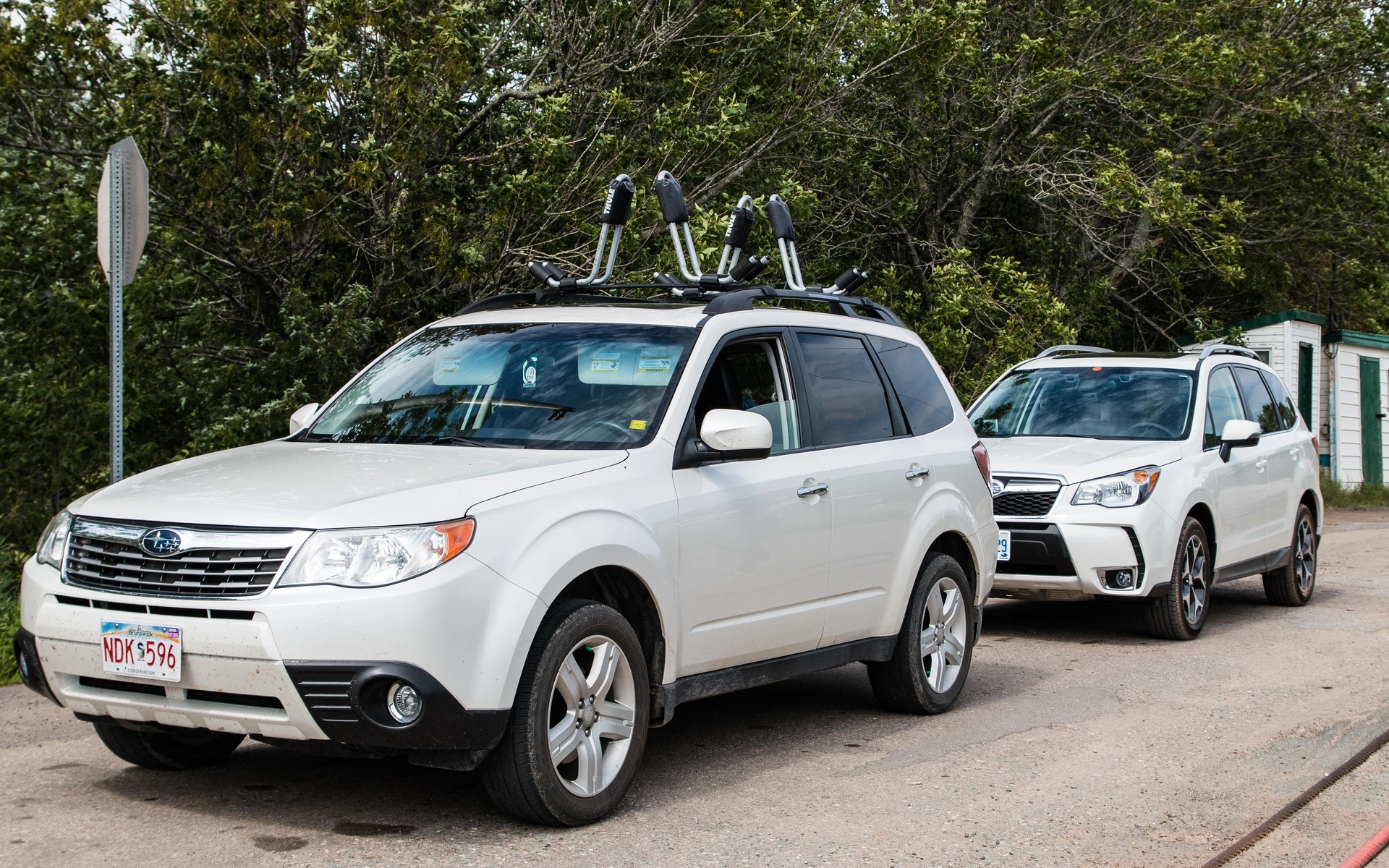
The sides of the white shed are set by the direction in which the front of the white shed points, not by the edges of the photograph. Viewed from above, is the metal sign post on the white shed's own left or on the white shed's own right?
on the white shed's own right

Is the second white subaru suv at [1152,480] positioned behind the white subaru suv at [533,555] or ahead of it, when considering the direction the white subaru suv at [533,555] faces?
behind

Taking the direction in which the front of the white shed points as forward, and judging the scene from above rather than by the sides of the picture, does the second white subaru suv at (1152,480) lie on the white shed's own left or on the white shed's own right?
on the white shed's own right

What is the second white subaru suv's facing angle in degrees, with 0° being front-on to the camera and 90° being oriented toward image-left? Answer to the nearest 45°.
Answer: approximately 45°

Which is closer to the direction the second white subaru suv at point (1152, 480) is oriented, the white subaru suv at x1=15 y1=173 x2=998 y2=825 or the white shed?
the white subaru suv

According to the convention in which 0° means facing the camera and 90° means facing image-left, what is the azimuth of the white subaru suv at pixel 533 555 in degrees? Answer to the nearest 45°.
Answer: approximately 45°

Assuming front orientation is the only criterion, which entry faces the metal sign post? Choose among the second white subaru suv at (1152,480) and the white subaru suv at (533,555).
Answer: the second white subaru suv

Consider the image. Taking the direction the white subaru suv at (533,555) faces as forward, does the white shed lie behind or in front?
behind
